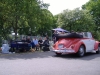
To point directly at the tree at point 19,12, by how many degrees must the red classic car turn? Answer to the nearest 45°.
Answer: approximately 90° to its left

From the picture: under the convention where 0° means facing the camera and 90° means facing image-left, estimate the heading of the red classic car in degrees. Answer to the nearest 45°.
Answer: approximately 225°

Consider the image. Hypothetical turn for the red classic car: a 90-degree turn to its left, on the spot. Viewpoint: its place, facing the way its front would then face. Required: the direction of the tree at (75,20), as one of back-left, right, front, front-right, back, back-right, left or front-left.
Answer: front-right
